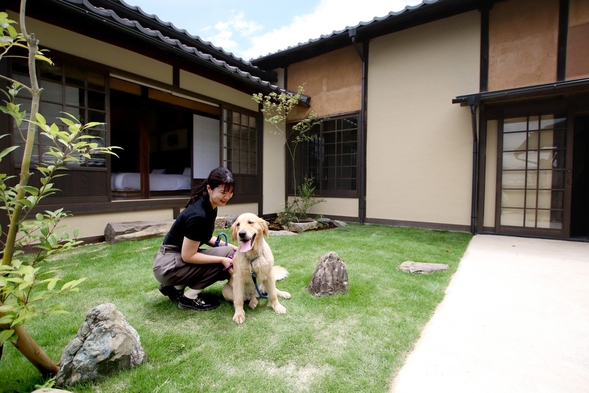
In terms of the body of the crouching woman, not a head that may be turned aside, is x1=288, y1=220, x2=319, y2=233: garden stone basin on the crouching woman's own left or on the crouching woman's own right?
on the crouching woman's own left

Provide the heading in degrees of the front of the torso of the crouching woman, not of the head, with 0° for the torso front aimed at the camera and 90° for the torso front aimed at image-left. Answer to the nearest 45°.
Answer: approximately 270°

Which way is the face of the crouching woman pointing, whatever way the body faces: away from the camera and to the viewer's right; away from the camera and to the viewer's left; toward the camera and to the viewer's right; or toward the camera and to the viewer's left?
toward the camera and to the viewer's right

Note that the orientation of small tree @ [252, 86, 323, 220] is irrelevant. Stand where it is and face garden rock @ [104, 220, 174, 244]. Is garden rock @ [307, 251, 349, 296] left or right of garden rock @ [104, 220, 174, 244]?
left

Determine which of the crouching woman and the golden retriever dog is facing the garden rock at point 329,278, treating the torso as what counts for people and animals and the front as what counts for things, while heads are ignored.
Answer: the crouching woman

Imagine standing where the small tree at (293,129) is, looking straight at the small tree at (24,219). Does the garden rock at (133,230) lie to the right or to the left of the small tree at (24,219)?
right

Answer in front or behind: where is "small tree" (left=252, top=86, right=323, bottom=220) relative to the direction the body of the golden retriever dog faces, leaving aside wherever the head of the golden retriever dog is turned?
behind

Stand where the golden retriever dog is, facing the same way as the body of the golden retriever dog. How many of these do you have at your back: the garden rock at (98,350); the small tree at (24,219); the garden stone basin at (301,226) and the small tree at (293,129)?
2

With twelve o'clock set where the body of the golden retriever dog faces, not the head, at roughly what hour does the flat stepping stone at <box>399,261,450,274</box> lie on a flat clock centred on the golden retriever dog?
The flat stepping stone is roughly at 8 o'clock from the golden retriever dog.

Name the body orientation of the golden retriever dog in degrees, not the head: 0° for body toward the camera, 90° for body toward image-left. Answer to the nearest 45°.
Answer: approximately 0°

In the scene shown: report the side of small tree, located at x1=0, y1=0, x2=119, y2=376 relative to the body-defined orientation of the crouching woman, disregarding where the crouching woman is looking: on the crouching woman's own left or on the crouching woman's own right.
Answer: on the crouching woman's own right

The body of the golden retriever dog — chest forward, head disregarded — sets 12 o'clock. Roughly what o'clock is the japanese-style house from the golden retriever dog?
The japanese-style house is roughly at 7 o'clock from the golden retriever dog.

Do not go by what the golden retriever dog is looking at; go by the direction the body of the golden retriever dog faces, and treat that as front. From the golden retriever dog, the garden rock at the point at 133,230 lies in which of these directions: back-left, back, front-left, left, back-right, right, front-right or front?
back-right
